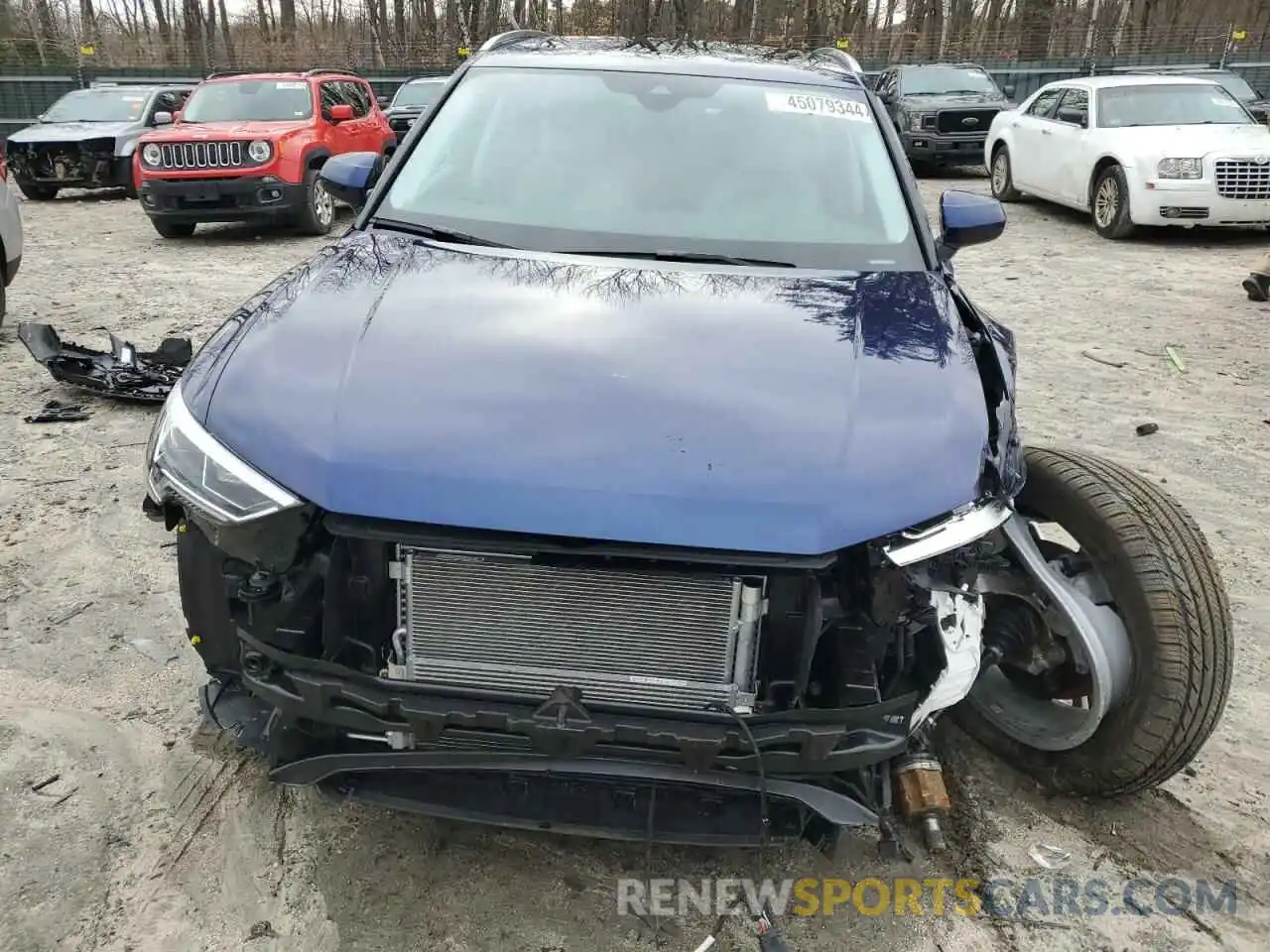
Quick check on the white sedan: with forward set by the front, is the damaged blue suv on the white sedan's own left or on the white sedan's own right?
on the white sedan's own right

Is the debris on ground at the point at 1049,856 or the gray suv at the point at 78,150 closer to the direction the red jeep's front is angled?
the debris on ground

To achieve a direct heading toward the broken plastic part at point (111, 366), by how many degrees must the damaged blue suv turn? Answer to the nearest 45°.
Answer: approximately 135° to its right

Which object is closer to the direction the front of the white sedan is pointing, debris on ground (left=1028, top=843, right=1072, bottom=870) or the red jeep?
the debris on ground

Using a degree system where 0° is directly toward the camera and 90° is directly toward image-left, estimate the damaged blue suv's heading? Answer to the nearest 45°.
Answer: approximately 0°

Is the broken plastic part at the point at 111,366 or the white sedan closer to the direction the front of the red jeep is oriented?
the broken plastic part

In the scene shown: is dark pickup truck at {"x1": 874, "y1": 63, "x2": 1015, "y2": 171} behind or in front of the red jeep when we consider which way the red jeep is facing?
behind

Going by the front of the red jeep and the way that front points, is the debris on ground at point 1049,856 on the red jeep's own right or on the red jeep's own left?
on the red jeep's own left

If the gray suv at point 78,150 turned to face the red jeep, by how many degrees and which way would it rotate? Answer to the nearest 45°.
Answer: approximately 45° to its left

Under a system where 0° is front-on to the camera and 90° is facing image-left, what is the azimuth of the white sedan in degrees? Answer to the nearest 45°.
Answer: approximately 315°

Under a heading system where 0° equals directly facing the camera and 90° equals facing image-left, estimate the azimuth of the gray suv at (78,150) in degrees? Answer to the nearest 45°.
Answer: approximately 45°

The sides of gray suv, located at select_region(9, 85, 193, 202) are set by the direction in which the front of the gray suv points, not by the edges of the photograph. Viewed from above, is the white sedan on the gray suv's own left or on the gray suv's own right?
on the gray suv's own left

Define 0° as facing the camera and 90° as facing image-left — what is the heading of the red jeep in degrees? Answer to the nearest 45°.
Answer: approximately 45°
